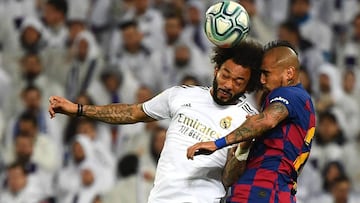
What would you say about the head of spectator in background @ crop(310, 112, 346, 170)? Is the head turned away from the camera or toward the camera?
toward the camera

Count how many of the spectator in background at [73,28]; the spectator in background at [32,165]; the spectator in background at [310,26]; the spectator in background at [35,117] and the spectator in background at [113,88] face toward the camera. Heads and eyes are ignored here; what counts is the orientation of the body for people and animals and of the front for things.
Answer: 5

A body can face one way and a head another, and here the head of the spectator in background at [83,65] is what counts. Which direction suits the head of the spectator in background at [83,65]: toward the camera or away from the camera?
toward the camera

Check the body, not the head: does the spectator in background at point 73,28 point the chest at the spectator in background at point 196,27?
no

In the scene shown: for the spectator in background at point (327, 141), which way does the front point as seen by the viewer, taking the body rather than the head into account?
toward the camera

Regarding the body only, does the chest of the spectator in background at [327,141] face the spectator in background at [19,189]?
no

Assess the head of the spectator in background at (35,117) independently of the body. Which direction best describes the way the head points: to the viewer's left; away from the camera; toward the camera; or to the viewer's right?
toward the camera

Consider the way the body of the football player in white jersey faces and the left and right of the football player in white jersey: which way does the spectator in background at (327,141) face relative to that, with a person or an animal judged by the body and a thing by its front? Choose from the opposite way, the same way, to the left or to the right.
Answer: the same way

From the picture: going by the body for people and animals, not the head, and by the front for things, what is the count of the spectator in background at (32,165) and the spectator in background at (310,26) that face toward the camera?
2

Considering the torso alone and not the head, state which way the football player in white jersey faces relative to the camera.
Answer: toward the camera

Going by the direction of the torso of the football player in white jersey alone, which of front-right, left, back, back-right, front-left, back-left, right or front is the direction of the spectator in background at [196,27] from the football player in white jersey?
back

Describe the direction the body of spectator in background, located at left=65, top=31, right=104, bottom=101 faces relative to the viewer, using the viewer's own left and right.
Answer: facing the viewer and to the left of the viewer
